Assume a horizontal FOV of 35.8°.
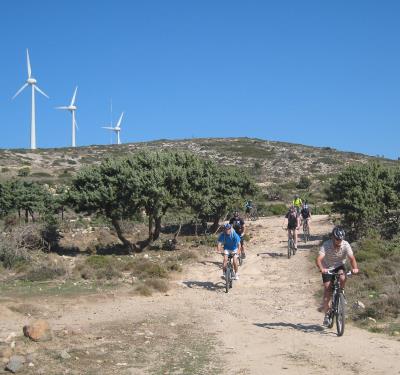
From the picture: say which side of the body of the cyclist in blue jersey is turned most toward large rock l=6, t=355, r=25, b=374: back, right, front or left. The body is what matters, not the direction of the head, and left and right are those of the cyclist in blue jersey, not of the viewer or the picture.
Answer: front

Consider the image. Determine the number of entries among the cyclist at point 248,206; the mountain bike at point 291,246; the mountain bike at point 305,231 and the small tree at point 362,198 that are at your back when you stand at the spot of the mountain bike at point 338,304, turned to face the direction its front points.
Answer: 4

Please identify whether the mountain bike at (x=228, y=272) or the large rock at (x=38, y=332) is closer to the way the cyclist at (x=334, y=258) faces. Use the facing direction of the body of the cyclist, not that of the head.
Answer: the large rock

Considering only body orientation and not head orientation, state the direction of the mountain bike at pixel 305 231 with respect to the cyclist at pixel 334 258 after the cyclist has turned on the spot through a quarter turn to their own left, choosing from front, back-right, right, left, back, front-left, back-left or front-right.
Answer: left

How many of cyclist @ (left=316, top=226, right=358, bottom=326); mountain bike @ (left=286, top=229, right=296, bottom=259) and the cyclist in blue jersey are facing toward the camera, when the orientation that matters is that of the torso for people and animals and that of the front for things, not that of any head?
3

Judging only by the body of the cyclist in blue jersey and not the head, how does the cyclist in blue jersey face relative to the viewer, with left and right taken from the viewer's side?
facing the viewer

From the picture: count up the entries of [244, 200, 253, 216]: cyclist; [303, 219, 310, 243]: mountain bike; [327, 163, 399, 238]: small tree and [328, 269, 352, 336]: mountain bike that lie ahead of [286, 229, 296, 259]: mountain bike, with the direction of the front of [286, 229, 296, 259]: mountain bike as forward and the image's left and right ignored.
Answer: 1

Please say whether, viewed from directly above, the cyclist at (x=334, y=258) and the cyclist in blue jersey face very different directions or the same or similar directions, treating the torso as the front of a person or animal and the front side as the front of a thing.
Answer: same or similar directions

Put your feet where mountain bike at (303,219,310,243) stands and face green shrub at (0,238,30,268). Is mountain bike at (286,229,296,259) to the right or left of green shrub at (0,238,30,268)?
left

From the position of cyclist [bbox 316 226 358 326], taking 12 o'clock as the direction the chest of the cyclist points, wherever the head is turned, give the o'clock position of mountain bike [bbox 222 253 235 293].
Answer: The mountain bike is roughly at 5 o'clock from the cyclist.

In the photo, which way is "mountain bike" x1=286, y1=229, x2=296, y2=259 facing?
toward the camera

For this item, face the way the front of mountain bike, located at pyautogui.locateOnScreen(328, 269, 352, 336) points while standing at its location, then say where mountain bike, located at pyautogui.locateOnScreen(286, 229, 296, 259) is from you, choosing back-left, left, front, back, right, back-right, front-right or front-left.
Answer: back

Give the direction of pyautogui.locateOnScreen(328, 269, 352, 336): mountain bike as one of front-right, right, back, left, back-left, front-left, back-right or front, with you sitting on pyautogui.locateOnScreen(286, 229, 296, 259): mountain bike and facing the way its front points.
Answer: front

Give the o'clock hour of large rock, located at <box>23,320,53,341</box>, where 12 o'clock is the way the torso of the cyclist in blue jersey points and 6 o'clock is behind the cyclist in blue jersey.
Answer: The large rock is roughly at 1 o'clock from the cyclist in blue jersey.

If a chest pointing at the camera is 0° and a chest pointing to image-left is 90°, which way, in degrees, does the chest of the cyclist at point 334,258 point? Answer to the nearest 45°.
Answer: approximately 0°
